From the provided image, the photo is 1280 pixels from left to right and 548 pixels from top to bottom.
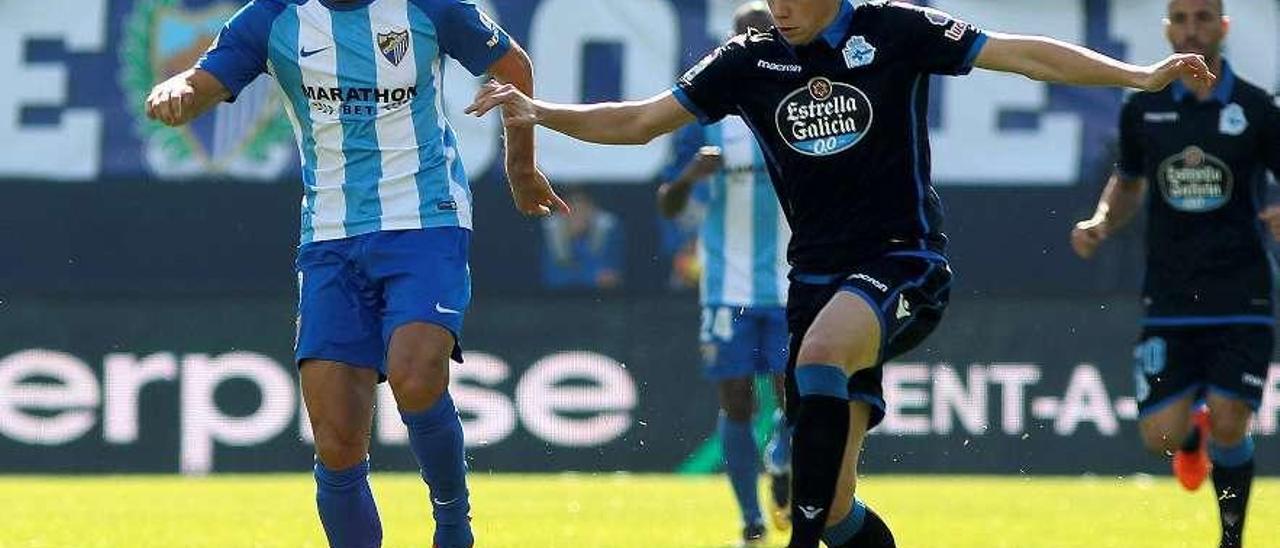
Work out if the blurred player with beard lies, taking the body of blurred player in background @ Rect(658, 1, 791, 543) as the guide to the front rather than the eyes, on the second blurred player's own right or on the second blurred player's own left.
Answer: on the second blurred player's own left

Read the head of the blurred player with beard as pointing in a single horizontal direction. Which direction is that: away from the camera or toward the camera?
toward the camera

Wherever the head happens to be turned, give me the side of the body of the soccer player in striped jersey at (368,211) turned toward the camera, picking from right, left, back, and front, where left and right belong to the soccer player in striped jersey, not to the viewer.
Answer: front

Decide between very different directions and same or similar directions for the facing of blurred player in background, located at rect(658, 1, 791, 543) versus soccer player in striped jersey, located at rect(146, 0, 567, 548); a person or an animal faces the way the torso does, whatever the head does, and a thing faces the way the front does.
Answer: same or similar directions

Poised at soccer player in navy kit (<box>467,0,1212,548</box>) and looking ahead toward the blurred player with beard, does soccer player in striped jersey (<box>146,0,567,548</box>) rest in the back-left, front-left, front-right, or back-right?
back-left

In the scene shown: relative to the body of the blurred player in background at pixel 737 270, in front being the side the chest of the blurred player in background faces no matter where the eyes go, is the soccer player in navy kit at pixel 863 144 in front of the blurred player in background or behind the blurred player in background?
in front

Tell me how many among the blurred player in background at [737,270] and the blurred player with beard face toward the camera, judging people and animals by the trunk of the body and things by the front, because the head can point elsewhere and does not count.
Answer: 2

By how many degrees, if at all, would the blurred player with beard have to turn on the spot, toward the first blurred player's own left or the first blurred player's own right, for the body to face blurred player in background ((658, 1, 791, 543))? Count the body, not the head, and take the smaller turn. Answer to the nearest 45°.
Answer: approximately 90° to the first blurred player's own right

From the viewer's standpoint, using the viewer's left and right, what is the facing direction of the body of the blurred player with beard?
facing the viewer

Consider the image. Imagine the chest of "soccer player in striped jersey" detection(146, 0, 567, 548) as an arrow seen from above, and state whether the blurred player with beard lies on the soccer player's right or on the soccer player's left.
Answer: on the soccer player's left

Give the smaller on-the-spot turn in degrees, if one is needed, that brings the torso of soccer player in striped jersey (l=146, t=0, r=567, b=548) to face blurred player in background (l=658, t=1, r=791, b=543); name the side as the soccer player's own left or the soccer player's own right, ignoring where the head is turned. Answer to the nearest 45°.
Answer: approximately 135° to the soccer player's own left

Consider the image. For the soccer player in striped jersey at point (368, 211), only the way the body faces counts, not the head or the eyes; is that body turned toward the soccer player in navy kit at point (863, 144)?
no

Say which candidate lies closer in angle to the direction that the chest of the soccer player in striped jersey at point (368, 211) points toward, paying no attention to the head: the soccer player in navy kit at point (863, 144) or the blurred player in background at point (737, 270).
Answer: the soccer player in navy kit

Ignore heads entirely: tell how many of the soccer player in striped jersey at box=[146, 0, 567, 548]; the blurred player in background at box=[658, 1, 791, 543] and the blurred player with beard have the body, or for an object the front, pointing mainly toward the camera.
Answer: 3

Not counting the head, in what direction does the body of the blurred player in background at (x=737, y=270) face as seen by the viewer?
toward the camera
